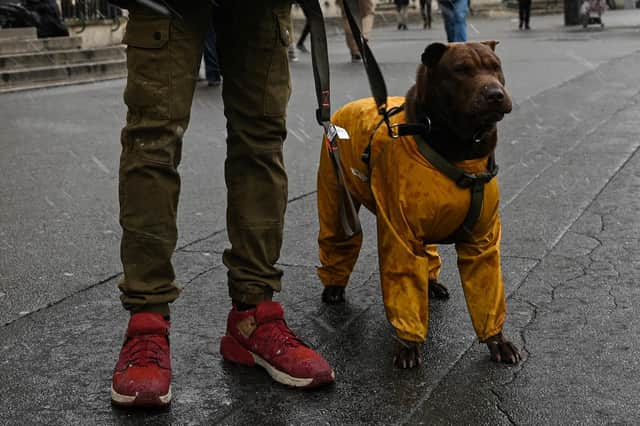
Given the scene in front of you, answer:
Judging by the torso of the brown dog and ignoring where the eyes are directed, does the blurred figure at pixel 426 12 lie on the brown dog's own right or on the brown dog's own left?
on the brown dog's own left

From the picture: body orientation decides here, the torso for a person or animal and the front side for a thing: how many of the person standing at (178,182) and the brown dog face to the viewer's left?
0

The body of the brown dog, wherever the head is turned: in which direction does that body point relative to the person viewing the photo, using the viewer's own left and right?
facing the viewer and to the right of the viewer

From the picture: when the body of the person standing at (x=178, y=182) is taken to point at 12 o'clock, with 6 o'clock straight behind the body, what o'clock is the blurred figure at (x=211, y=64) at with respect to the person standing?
The blurred figure is roughly at 6 o'clock from the person standing.

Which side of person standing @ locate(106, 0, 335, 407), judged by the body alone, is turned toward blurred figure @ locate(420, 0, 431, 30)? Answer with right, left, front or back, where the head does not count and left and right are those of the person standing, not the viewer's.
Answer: back

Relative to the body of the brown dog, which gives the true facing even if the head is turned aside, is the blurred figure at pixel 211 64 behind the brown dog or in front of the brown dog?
behind

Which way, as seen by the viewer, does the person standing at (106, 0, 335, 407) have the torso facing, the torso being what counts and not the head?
toward the camera

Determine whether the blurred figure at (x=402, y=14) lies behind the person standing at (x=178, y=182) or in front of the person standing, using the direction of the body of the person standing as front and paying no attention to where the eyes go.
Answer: behind

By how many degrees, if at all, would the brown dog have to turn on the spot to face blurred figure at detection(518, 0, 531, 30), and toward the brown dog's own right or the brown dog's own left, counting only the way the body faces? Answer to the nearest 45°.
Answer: approximately 135° to the brown dog's own left

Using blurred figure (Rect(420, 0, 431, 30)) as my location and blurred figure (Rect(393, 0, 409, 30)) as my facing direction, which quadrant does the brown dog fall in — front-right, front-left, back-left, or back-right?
front-left

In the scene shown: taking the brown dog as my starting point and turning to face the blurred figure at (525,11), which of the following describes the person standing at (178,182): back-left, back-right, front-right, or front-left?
back-left
